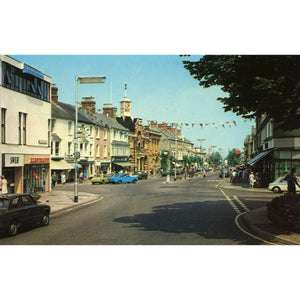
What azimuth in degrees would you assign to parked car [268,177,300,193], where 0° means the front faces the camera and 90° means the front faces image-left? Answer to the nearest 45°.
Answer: approximately 90°

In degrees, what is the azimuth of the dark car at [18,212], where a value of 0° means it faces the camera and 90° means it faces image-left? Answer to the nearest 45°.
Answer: approximately 225°

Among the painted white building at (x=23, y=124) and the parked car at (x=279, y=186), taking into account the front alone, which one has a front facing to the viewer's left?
the parked car

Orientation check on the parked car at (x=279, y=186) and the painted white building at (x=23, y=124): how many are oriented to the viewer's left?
1

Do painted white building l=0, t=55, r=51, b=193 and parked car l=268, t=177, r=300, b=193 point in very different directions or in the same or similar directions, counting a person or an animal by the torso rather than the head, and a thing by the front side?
very different directions

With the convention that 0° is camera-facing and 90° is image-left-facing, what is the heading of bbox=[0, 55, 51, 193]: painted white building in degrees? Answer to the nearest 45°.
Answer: approximately 315°

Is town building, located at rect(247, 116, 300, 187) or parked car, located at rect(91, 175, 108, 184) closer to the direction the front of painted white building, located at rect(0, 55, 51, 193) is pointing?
the town building
